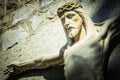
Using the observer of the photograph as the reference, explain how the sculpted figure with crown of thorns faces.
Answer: facing the viewer and to the left of the viewer
